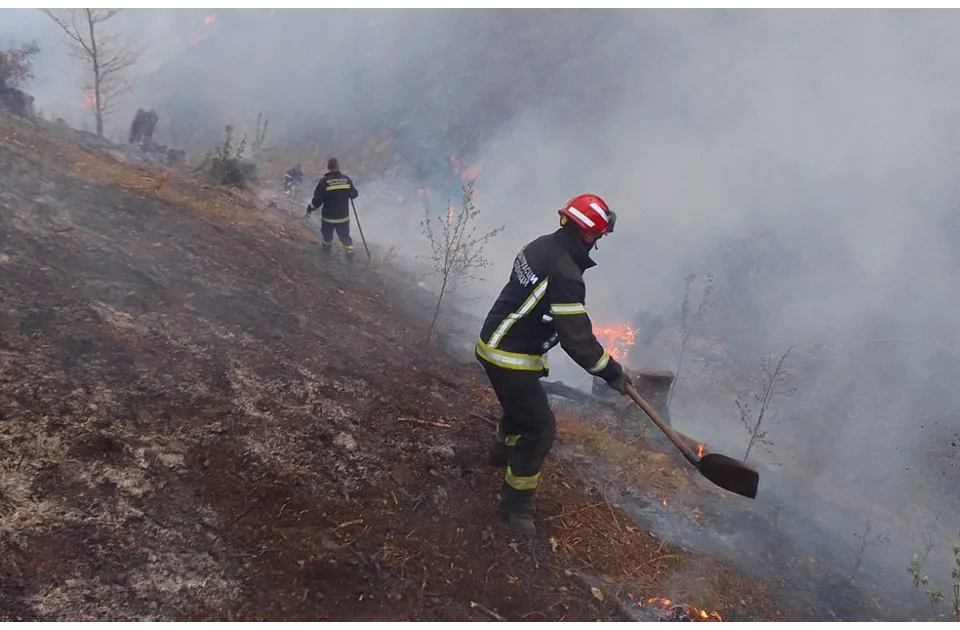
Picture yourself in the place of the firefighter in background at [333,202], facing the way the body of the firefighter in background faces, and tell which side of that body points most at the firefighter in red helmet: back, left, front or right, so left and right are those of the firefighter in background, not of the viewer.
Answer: back

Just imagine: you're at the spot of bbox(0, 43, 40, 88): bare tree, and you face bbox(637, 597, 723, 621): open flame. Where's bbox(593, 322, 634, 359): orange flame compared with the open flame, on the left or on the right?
left

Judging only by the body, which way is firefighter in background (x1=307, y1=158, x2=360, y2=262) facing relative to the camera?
away from the camera

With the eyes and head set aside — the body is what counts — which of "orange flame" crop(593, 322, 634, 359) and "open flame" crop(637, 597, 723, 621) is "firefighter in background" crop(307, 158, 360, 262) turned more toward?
the orange flame

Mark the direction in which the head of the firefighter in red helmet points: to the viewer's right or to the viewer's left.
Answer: to the viewer's right

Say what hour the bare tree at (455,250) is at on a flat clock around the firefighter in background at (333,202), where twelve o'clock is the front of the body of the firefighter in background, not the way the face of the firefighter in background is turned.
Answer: The bare tree is roughly at 4 o'clock from the firefighter in background.

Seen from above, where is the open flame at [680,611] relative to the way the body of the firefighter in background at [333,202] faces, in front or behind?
behind

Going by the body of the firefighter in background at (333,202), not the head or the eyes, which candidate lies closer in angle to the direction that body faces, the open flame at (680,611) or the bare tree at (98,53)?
the bare tree
